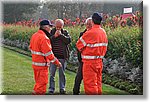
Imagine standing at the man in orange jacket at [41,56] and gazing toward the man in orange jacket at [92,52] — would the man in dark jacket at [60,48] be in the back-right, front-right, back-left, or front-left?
front-left

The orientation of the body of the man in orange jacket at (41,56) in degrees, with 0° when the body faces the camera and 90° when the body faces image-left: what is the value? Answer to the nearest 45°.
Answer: approximately 270°

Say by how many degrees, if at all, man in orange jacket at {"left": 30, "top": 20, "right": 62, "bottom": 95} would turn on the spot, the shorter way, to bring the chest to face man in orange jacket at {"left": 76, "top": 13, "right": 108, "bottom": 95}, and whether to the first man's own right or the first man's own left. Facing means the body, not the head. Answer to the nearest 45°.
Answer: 0° — they already face them
